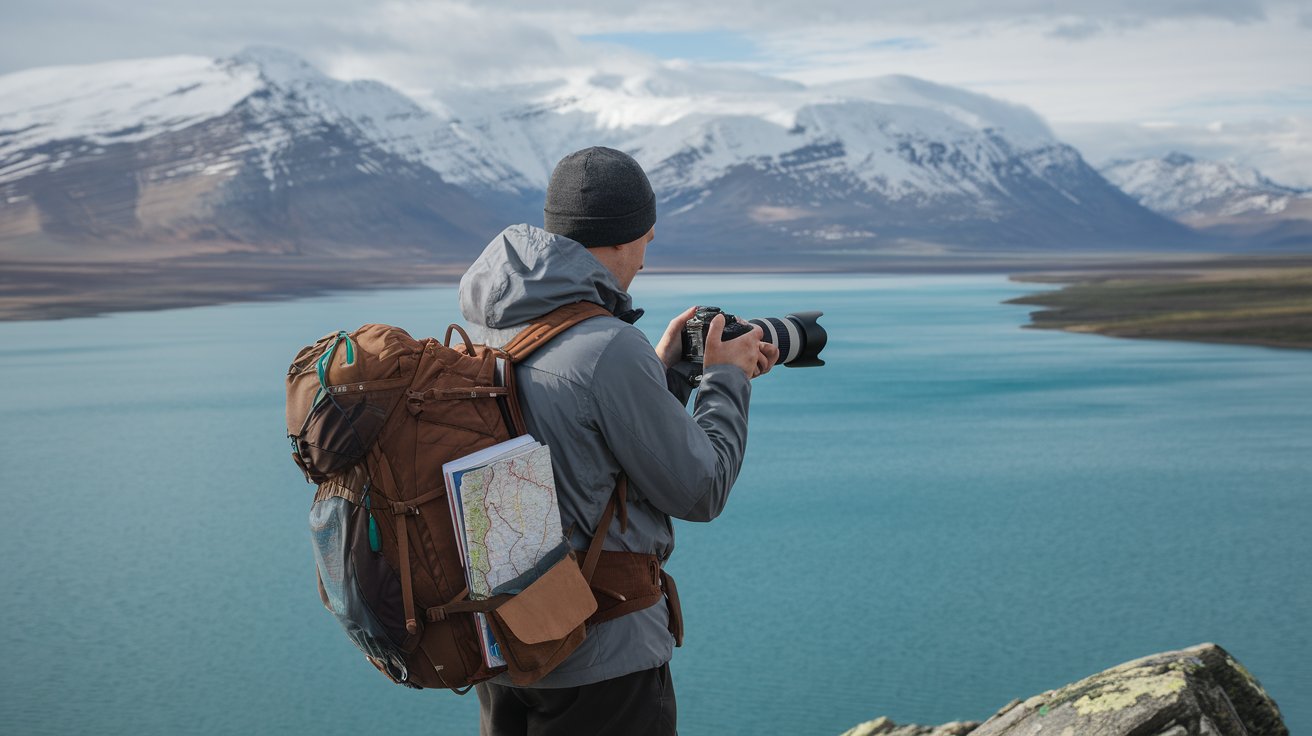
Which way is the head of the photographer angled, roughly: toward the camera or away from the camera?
away from the camera

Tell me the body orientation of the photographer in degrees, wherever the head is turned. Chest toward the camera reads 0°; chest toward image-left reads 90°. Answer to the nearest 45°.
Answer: approximately 225°
